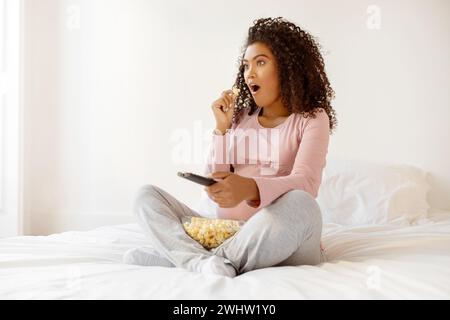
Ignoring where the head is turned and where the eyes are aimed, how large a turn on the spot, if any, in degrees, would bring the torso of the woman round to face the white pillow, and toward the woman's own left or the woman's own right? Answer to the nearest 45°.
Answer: approximately 180°

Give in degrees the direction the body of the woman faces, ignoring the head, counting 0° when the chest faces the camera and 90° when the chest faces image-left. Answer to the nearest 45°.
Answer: approximately 45°

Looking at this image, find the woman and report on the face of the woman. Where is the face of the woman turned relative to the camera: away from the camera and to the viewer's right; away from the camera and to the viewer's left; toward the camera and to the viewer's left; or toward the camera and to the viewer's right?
toward the camera and to the viewer's left
